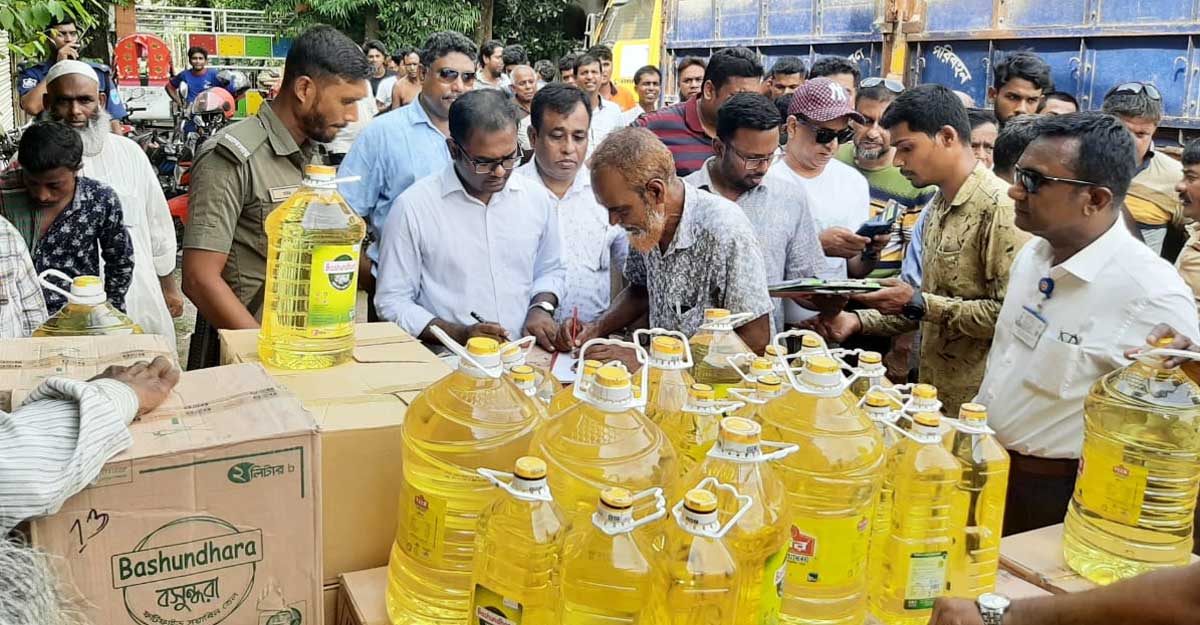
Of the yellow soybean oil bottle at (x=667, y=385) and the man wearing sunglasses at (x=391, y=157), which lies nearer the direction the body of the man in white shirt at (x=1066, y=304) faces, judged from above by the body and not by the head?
the yellow soybean oil bottle

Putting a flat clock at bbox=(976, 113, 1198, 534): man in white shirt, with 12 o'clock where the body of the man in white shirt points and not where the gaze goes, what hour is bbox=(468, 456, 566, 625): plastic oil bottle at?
The plastic oil bottle is roughly at 11 o'clock from the man in white shirt.

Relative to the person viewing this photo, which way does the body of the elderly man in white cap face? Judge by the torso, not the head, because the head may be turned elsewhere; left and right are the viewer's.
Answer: facing the viewer

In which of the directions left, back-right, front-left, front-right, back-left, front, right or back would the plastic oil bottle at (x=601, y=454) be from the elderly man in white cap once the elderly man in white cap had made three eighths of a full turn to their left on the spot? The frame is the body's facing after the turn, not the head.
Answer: back-right

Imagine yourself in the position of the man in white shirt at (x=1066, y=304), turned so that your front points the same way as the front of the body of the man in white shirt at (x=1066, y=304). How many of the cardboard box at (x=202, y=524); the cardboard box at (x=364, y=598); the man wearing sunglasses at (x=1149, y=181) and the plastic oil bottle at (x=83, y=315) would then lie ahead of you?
3

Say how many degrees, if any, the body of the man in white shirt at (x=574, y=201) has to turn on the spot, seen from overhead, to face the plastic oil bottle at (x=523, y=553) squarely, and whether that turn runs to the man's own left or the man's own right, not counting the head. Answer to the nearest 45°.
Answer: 0° — they already face it

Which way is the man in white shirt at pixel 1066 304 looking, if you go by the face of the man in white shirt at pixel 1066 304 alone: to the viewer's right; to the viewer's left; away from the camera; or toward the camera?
to the viewer's left

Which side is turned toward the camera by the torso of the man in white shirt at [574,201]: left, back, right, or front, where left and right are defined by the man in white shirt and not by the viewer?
front

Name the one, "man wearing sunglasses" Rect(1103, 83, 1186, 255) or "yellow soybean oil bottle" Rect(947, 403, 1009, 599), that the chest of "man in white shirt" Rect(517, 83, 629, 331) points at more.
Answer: the yellow soybean oil bottle

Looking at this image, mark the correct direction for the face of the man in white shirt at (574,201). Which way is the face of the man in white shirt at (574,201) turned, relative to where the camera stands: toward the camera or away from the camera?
toward the camera

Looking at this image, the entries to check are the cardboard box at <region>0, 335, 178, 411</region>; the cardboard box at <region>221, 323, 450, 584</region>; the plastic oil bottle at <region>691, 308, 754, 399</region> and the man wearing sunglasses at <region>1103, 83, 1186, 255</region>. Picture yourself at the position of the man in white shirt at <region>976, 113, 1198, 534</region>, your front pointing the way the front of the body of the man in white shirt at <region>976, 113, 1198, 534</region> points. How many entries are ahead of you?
3

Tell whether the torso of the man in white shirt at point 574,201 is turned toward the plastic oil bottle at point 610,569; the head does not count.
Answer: yes

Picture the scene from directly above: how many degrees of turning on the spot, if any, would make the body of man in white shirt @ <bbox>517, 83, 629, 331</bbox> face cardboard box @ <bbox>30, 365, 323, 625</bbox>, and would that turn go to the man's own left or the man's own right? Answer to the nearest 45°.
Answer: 0° — they already face it

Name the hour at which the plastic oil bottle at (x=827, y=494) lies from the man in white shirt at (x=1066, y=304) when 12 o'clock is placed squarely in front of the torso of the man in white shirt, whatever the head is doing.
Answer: The plastic oil bottle is roughly at 11 o'clock from the man in white shirt.

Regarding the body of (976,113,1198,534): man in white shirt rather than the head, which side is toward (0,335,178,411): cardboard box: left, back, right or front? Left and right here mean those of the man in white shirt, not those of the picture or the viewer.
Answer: front

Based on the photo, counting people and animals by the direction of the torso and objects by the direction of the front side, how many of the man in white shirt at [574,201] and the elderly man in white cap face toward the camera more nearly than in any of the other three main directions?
2

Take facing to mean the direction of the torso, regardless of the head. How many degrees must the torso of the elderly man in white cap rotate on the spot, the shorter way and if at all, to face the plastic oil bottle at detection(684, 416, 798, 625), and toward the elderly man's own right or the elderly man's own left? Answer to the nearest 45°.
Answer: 0° — they already face it

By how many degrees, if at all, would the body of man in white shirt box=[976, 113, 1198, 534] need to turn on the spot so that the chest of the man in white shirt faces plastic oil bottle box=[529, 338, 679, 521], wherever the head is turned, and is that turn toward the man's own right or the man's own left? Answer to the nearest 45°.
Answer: approximately 45° to the man's own left

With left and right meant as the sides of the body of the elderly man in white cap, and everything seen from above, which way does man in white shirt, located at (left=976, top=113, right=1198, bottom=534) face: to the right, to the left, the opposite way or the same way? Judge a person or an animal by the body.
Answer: to the right
